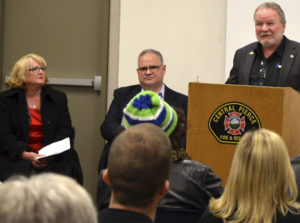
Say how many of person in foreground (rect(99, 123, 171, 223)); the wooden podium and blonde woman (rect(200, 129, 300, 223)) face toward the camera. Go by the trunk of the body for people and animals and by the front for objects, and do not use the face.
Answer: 1

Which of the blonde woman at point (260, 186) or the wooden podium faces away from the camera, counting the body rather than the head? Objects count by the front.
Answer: the blonde woman

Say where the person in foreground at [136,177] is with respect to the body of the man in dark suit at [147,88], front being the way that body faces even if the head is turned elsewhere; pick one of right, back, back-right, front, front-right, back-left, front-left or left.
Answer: front

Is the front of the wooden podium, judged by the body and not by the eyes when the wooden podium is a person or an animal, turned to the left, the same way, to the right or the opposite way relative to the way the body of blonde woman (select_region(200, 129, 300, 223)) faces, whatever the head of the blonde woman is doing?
the opposite way

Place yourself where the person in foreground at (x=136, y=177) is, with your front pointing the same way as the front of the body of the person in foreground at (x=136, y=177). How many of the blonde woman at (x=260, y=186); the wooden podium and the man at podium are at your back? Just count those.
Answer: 0

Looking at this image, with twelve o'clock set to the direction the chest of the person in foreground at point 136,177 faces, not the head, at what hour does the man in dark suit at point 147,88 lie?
The man in dark suit is roughly at 12 o'clock from the person in foreground.

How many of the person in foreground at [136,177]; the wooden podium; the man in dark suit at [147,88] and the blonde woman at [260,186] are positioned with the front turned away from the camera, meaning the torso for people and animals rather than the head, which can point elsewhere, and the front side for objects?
2

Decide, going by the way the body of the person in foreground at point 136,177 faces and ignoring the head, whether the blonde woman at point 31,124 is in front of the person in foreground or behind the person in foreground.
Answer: in front

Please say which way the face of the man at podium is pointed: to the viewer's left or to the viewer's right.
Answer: to the viewer's left

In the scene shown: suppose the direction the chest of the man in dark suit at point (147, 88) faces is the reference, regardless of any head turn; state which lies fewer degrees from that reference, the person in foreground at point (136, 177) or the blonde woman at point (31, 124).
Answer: the person in foreground

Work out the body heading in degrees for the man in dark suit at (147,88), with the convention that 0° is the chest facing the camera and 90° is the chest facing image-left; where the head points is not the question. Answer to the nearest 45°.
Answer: approximately 0°

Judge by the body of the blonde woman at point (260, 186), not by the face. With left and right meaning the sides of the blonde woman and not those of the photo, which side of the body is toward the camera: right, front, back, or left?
back

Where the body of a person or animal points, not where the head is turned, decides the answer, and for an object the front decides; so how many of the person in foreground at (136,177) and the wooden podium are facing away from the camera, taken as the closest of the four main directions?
1

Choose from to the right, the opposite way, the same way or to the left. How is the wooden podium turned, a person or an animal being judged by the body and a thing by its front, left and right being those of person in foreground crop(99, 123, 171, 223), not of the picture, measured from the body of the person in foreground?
the opposite way

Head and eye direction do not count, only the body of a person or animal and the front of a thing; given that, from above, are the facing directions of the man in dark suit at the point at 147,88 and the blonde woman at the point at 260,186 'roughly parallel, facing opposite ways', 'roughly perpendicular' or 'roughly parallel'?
roughly parallel, facing opposite ways

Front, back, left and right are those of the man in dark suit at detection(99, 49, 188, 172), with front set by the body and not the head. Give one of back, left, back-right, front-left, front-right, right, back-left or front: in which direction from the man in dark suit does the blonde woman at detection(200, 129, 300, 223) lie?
front

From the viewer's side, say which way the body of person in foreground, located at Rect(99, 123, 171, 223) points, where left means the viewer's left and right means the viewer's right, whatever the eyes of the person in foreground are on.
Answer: facing away from the viewer

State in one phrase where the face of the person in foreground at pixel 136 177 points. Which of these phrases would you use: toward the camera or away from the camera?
away from the camera

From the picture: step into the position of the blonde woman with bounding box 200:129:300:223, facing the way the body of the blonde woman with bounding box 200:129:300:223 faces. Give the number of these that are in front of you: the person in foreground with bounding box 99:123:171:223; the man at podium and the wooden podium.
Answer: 2

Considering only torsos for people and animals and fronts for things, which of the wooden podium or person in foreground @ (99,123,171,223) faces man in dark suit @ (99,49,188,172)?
the person in foreground

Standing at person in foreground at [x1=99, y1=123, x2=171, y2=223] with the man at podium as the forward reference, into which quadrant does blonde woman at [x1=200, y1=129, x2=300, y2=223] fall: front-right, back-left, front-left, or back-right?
front-right

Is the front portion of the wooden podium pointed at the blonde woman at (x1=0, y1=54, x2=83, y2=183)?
no

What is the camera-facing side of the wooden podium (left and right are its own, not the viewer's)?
front
